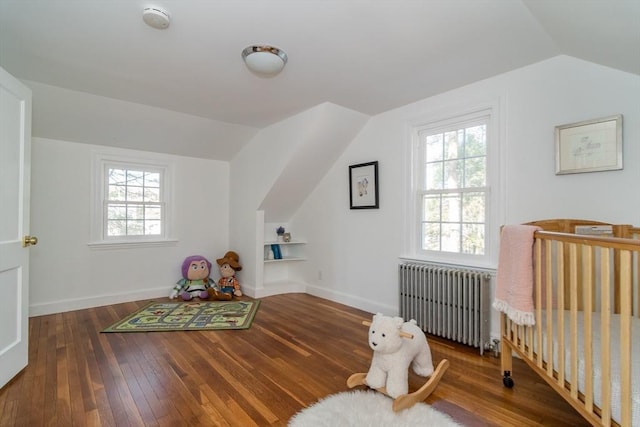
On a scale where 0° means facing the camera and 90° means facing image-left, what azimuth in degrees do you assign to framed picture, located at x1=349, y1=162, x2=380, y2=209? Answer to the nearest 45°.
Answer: approximately 45°

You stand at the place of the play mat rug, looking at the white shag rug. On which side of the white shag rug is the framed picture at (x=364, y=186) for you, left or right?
left

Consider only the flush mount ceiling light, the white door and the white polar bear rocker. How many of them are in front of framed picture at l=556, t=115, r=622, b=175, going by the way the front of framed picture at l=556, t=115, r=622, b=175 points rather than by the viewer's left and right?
3

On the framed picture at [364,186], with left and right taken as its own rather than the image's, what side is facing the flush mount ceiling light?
front

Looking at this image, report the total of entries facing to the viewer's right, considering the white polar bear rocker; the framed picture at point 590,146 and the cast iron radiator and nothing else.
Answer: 0

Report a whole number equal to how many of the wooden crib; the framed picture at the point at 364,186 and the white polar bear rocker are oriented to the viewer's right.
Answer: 0

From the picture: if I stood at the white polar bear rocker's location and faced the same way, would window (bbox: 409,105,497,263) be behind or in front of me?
behind

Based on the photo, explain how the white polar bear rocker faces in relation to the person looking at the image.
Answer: facing the viewer and to the left of the viewer

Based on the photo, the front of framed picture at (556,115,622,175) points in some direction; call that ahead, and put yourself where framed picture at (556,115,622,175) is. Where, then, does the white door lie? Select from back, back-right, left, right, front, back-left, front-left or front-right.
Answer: front

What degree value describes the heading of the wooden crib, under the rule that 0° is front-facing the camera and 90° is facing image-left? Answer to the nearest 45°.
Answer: approximately 45°

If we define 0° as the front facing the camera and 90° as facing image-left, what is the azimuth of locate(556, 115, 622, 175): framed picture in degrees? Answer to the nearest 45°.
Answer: approximately 45°

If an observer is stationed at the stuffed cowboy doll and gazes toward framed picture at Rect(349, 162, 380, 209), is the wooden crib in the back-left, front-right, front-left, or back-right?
front-right
